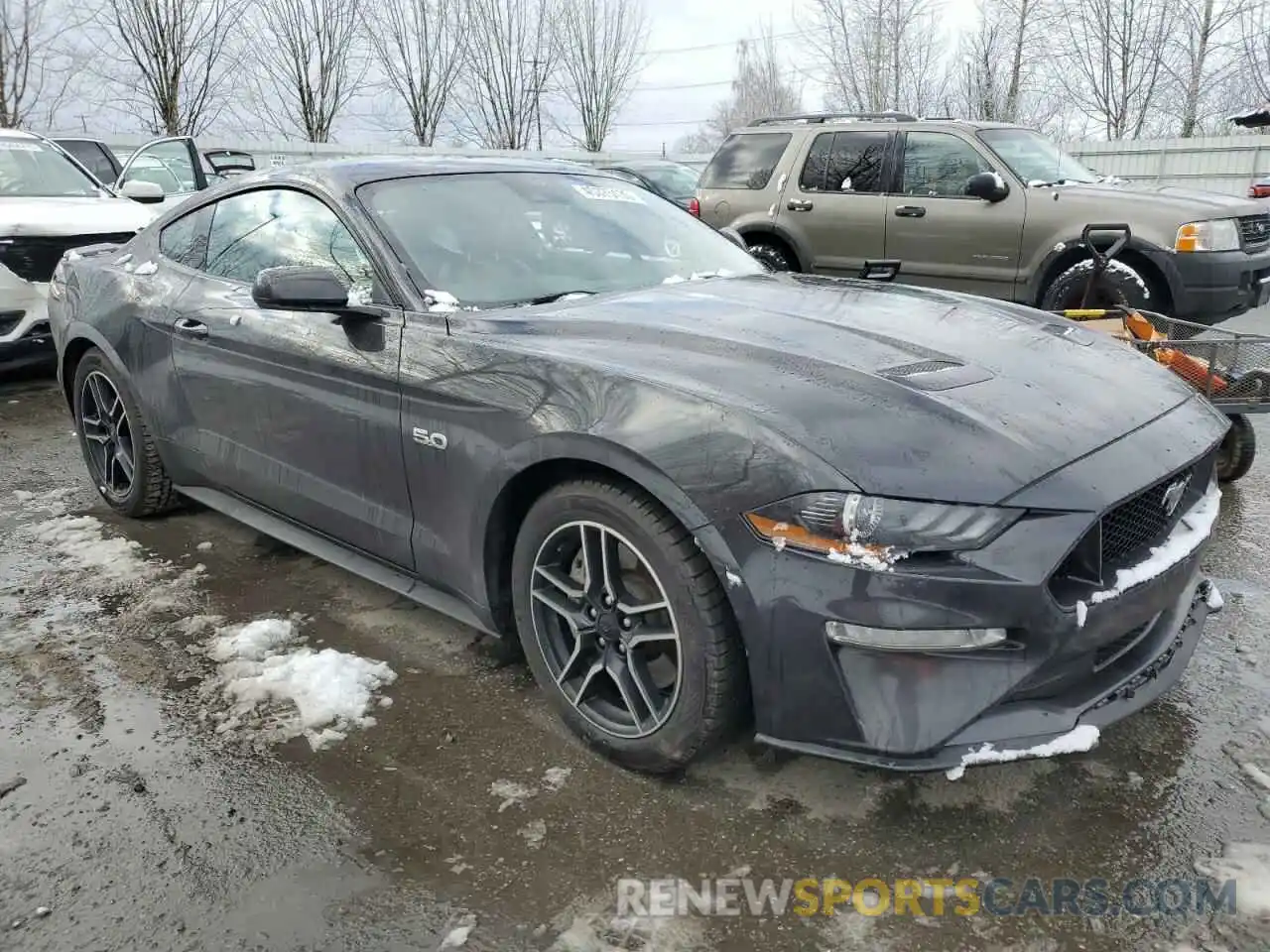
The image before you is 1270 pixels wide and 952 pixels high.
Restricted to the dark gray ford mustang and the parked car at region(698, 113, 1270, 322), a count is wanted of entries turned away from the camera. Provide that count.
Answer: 0

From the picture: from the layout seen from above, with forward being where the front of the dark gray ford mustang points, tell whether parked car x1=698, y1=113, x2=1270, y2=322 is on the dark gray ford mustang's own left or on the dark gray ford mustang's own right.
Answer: on the dark gray ford mustang's own left

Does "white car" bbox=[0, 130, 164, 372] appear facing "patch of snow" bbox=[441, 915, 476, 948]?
yes

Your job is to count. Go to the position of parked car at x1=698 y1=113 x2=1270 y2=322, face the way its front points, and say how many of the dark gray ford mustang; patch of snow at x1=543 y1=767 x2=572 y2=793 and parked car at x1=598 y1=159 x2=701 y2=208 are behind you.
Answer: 1

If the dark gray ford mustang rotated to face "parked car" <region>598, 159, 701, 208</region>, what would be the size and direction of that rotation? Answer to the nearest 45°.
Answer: approximately 135° to its left

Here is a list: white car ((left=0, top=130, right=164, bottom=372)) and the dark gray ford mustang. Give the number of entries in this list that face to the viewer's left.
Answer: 0

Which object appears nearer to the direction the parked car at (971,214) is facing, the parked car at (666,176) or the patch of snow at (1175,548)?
the patch of snow

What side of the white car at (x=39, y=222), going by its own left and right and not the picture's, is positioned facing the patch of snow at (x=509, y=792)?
front

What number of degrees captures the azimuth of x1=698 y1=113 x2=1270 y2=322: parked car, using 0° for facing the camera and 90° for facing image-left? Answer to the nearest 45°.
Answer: approximately 315°

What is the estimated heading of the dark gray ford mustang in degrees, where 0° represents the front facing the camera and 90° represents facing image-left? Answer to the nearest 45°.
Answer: approximately 315°

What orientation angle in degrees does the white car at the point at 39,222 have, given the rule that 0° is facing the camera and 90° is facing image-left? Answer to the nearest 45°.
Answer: approximately 0°
